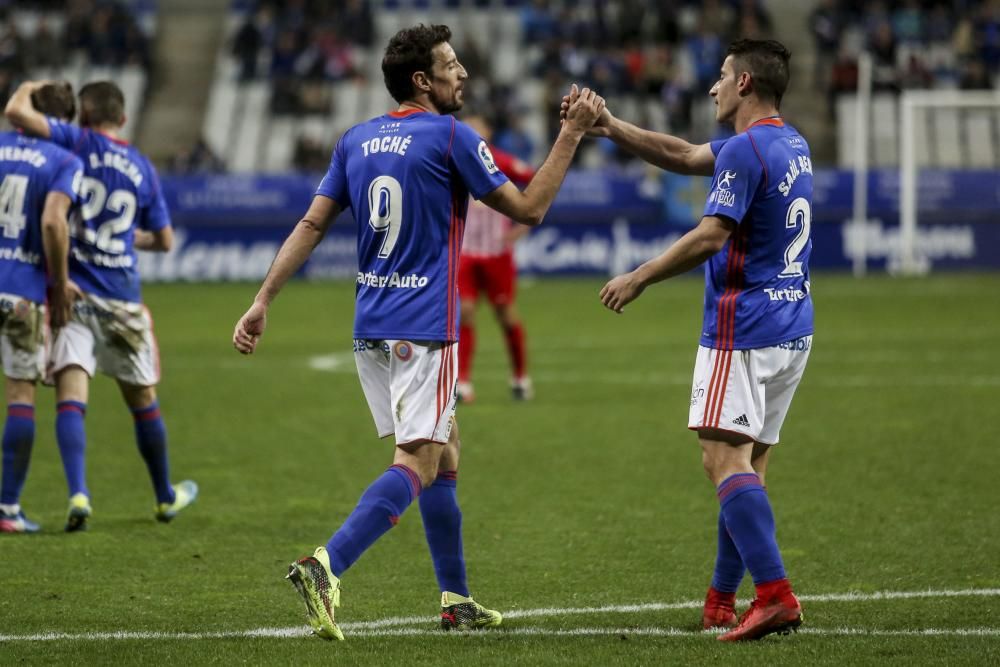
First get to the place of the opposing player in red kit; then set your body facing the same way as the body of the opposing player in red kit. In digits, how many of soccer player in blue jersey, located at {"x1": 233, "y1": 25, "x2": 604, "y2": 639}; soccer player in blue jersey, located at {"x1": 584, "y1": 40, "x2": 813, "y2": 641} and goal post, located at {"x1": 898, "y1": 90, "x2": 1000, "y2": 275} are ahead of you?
2

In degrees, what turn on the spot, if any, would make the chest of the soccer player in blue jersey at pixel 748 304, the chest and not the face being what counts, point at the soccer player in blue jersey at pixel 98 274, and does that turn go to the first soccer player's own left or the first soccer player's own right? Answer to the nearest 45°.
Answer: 0° — they already face them

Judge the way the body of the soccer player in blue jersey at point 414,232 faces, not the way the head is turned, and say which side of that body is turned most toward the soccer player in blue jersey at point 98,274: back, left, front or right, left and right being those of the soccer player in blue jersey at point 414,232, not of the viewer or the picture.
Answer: left

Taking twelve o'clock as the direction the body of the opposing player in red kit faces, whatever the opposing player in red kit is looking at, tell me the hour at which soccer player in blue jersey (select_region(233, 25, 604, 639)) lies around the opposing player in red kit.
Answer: The soccer player in blue jersey is roughly at 12 o'clock from the opposing player in red kit.

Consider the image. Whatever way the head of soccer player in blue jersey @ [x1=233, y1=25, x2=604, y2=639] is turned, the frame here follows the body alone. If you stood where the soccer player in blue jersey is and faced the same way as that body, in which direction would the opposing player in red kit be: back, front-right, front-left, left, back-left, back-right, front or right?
front-left

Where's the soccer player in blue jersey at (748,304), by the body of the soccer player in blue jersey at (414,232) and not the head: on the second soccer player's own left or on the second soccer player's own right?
on the second soccer player's own right

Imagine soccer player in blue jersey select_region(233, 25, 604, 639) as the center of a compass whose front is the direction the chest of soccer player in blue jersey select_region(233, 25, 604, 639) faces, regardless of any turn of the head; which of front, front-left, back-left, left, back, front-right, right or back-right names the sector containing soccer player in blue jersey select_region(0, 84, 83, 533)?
left

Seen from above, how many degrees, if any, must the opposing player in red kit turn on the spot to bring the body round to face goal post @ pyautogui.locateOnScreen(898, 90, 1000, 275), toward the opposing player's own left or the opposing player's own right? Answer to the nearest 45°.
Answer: approximately 135° to the opposing player's own left

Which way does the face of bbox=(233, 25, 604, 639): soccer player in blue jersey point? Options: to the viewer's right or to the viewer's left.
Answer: to the viewer's right

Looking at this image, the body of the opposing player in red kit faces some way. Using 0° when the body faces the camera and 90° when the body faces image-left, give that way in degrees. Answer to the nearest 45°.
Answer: approximately 0°
